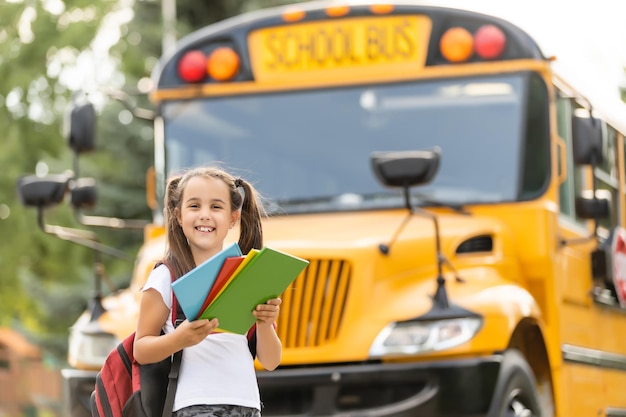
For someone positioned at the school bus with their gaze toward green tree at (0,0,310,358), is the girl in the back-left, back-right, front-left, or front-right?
back-left

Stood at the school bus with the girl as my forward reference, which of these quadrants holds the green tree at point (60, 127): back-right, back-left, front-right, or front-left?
back-right

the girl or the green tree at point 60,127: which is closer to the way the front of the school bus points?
the girl

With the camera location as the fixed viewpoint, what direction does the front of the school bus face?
facing the viewer and to the left of the viewer

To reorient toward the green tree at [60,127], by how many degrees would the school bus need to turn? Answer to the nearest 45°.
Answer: approximately 135° to its right

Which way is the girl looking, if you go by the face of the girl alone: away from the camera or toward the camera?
toward the camera

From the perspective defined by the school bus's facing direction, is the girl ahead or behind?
ahead
